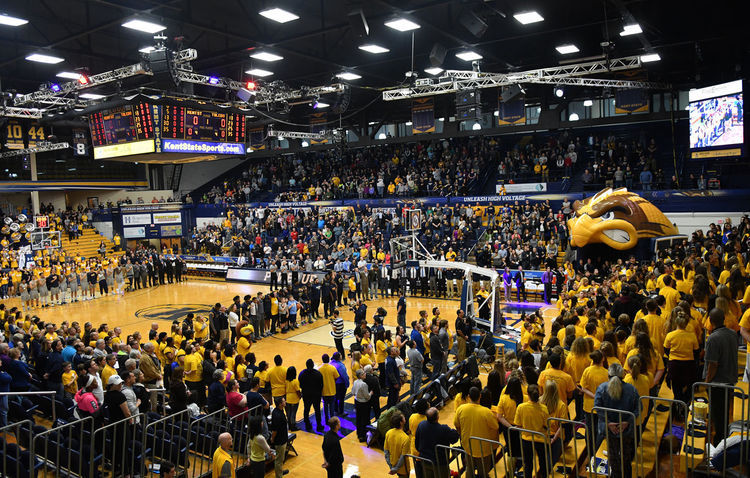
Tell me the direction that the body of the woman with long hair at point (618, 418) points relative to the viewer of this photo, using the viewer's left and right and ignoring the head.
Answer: facing away from the viewer

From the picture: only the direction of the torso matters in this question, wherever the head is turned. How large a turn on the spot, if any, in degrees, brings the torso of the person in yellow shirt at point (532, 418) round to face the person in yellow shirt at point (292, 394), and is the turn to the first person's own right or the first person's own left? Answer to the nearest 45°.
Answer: approximately 45° to the first person's own left

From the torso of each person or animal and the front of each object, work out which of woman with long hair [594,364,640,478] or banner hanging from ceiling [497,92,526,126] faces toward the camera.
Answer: the banner hanging from ceiling

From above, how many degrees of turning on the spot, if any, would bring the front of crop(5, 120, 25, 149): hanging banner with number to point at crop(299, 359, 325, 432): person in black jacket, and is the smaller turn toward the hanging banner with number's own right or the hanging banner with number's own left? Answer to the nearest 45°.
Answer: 0° — it already faces them

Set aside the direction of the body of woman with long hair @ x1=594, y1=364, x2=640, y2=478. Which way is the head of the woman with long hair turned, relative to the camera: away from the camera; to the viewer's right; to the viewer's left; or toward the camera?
away from the camera

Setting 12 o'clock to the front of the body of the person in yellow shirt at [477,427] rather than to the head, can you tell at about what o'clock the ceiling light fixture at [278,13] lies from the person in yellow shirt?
The ceiling light fixture is roughly at 11 o'clock from the person in yellow shirt.

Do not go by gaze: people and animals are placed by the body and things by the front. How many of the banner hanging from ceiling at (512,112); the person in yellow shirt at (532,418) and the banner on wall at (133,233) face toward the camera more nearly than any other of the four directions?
2

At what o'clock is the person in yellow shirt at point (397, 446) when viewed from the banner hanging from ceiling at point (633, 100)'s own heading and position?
The person in yellow shirt is roughly at 12 o'clock from the banner hanging from ceiling.

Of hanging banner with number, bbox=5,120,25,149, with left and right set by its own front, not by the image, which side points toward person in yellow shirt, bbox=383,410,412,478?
front

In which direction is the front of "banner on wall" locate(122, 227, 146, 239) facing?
toward the camera

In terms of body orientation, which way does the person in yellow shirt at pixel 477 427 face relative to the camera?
away from the camera

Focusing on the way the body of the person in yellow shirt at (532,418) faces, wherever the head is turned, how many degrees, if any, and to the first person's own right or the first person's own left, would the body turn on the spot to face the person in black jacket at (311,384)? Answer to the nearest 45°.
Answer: approximately 45° to the first person's own left

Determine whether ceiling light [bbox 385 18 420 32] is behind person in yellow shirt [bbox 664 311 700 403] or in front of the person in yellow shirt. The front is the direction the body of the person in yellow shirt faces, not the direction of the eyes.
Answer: in front
